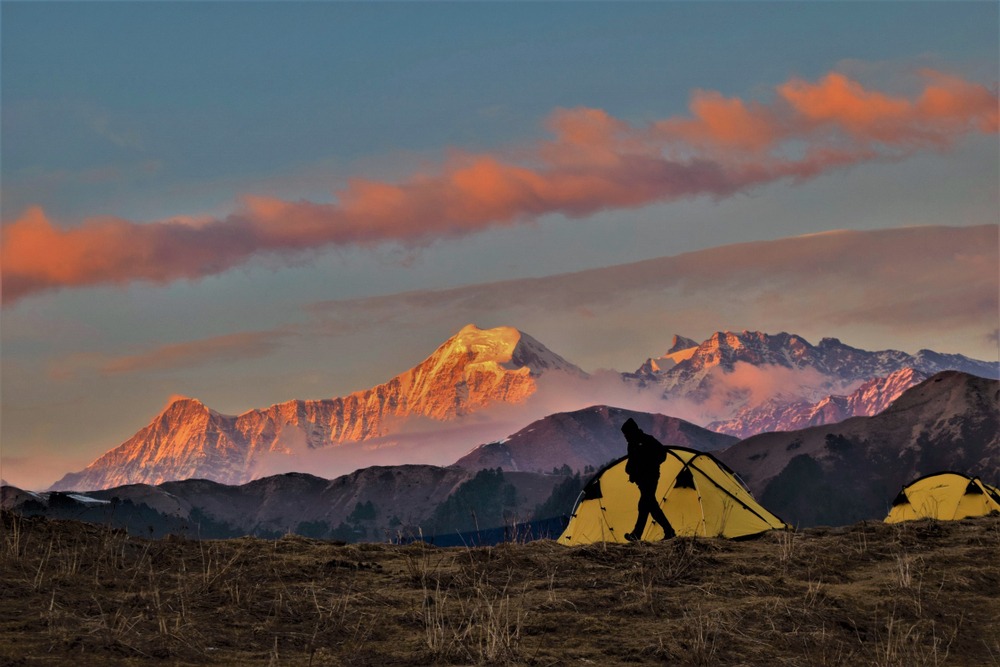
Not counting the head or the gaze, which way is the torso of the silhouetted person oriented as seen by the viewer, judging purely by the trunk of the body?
to the viewer's left

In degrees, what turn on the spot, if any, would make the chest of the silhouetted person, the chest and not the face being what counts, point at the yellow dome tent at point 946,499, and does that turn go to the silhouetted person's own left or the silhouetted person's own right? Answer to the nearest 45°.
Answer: approximately 135° to the silhouetted person's own right

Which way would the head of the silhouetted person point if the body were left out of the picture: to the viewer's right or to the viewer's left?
to the viewer's left
